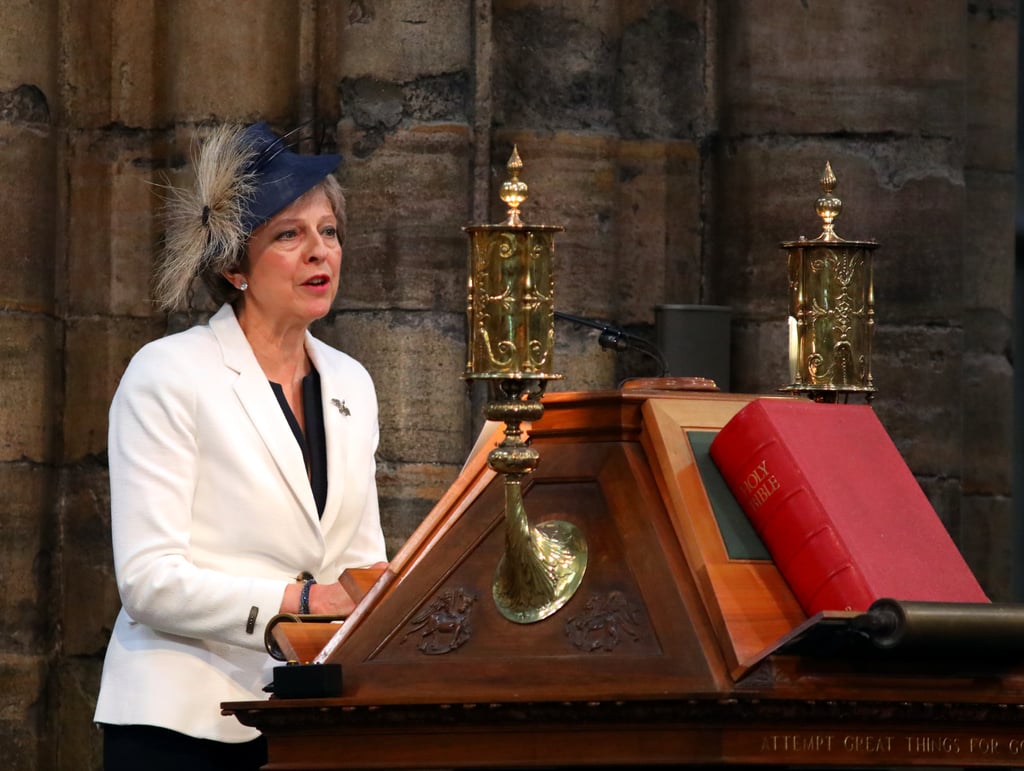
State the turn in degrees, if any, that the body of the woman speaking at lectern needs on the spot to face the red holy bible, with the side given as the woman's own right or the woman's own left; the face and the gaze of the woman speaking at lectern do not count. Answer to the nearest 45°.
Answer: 0° — they already face it

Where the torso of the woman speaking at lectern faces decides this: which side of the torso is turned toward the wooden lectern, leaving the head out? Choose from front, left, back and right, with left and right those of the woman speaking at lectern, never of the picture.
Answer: front

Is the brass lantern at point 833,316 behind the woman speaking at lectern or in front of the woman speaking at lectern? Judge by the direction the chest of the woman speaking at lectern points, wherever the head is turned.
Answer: in front

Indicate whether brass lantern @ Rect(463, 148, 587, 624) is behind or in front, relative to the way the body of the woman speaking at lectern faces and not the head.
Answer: in front

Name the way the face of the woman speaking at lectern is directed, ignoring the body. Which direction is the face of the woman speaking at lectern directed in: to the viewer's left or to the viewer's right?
to the viewer's right

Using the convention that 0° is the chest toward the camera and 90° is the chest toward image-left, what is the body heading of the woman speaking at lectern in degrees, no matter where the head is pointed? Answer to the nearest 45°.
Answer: approximately 315°
